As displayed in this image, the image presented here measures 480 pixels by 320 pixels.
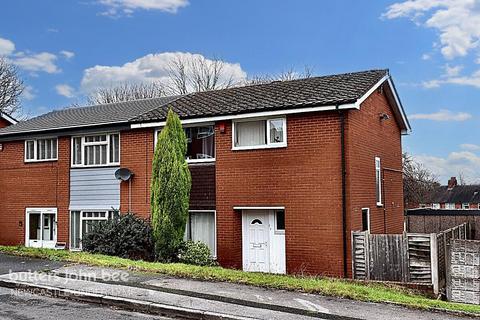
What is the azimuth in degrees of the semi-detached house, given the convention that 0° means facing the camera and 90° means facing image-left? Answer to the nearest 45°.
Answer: approximately 45°

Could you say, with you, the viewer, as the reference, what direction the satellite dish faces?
facing the viewer and to the left of the viewer

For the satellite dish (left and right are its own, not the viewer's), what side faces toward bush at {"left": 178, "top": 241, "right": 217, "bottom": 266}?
left

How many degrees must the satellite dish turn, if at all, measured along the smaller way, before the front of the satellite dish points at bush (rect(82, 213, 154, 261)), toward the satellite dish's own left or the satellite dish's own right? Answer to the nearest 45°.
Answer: approximately 45° to the satellite dish's own left

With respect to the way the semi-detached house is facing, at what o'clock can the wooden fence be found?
The wooden fence is roughly at 9 o'clock from the semi-detached house.

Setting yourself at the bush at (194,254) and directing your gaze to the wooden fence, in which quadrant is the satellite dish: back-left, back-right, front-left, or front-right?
back-left

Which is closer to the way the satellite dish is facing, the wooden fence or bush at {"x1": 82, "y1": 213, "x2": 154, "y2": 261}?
the bush
